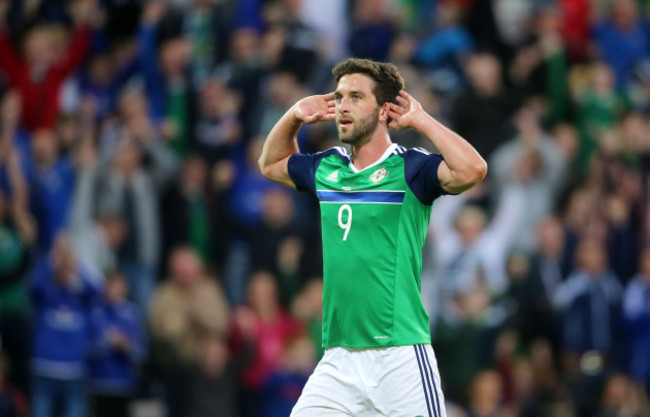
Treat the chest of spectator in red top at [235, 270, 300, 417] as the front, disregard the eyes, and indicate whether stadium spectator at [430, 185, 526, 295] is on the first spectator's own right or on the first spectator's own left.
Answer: on the first spectator's own left

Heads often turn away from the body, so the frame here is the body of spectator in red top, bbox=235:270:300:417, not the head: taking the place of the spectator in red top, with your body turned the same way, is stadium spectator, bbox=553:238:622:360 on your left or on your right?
on your left

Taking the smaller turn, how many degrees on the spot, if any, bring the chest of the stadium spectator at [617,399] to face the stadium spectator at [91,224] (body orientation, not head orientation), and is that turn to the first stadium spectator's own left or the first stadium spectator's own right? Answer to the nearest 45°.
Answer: approximately 90° to the first stadium spectator's own right

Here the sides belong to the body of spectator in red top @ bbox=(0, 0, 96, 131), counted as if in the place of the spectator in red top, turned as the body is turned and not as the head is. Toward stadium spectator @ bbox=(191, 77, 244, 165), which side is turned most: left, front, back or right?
left
